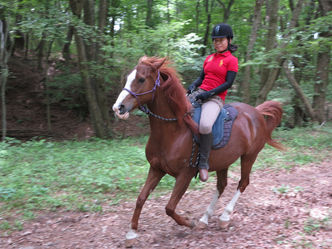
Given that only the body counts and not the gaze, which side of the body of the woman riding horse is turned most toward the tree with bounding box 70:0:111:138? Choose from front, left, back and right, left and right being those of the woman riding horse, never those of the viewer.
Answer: right

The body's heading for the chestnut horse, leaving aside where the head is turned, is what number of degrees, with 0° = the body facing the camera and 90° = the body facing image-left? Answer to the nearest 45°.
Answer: approximately 45°

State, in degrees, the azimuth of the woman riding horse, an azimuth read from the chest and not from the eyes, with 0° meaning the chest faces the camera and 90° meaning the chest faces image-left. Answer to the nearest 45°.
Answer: approximately 45°

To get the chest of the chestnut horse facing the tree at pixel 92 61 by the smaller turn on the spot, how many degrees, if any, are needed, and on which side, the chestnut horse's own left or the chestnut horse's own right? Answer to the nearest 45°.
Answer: approximately 90° to the chestnut horse's own right
